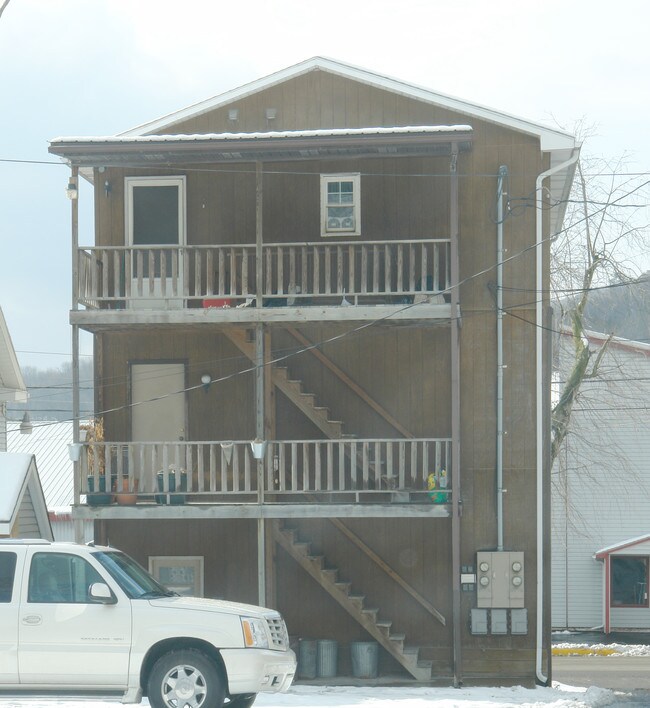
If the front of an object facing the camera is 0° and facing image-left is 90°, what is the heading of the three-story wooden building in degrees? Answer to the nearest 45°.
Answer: approximately 0°

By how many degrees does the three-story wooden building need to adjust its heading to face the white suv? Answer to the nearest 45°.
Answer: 0° — it already faces it

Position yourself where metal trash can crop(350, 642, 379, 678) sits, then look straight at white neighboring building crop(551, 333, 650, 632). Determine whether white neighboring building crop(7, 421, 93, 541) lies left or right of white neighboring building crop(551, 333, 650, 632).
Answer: left

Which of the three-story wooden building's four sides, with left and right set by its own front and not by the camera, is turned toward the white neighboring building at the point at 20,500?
right

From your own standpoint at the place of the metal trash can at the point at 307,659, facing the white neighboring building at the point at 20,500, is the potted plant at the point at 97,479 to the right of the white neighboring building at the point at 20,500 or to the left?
left

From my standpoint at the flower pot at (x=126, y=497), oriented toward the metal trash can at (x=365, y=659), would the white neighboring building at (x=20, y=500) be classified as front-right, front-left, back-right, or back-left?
back-left
